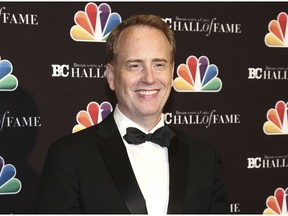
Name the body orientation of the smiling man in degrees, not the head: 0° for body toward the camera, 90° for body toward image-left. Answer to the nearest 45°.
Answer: approximately 315°
